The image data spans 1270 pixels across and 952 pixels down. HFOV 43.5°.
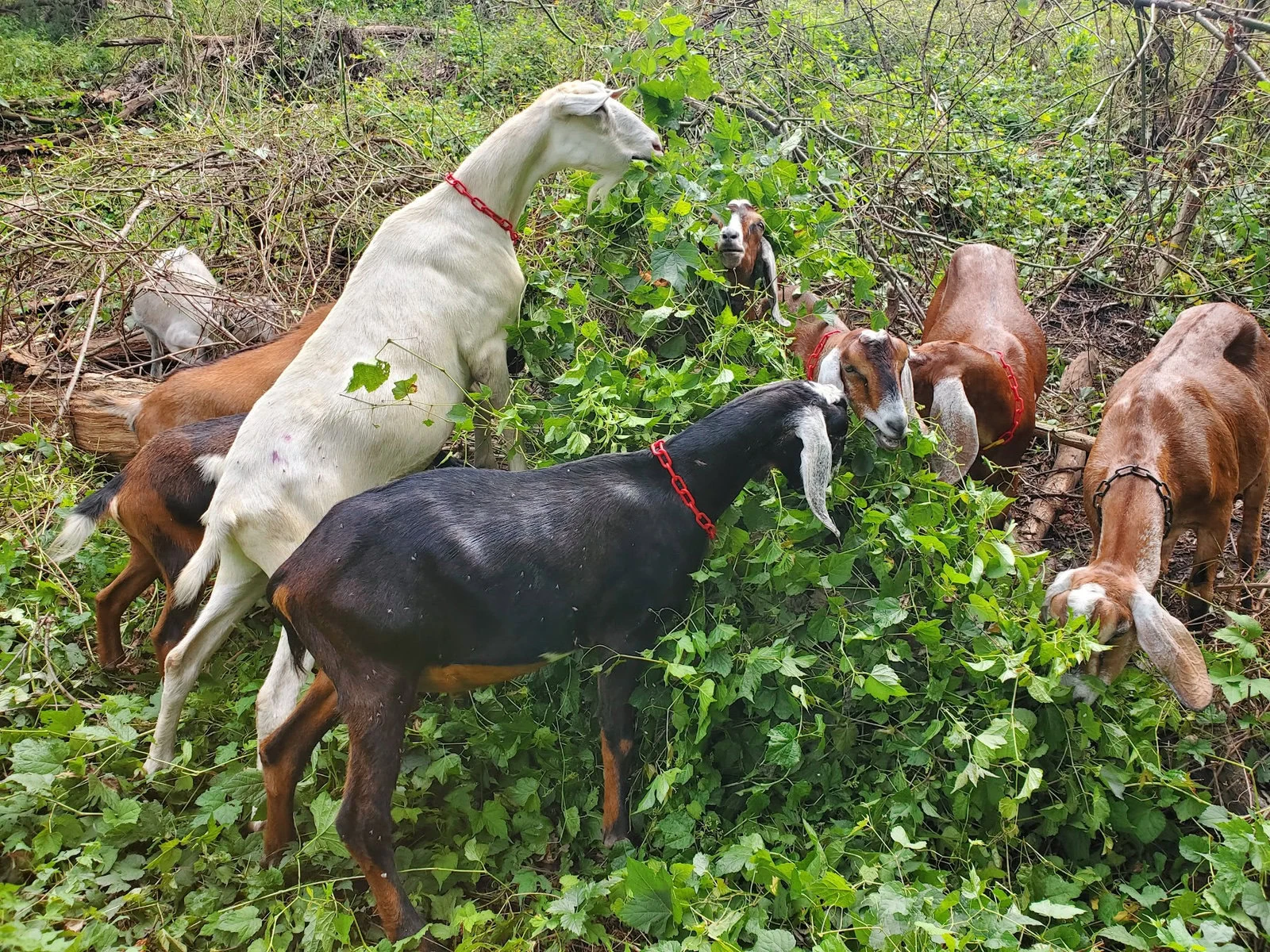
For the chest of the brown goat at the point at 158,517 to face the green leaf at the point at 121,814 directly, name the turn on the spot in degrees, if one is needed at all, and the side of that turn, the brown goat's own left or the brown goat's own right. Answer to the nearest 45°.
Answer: approximately 90° to the brown goat's own right

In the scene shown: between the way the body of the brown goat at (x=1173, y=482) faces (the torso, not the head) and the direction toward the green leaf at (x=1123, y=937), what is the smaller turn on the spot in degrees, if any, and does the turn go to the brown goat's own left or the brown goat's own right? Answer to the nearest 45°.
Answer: approximately 45° to the brown goat's own left

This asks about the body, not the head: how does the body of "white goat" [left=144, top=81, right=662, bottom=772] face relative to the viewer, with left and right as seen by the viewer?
facing to the right of the viewer

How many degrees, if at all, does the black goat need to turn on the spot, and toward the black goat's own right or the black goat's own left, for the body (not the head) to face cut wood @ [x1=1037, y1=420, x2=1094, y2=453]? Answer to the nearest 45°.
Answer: approximately 45° to the black goat's own left

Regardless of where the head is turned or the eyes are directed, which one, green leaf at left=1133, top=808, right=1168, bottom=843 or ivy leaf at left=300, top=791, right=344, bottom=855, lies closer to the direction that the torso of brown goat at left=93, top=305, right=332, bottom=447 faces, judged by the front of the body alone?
the green leaf

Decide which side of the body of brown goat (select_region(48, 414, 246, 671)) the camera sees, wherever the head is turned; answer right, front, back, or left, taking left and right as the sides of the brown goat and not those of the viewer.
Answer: right

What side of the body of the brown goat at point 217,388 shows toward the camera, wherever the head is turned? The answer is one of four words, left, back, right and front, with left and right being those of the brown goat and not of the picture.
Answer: right

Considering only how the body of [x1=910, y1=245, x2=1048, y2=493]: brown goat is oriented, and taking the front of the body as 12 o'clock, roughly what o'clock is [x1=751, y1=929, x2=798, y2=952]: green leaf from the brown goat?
The green leaf is roughly at 12 o'clock from the brown goat.

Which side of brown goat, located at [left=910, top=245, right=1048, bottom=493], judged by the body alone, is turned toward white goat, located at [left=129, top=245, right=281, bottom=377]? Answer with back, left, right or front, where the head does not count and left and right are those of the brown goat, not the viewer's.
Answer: right
